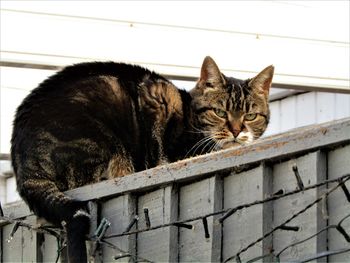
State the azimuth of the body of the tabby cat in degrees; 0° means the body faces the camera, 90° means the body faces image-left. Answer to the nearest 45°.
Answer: approximately 270°
